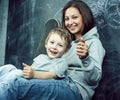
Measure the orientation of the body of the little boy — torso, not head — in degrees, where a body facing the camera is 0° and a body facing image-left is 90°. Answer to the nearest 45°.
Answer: approximately 45°
